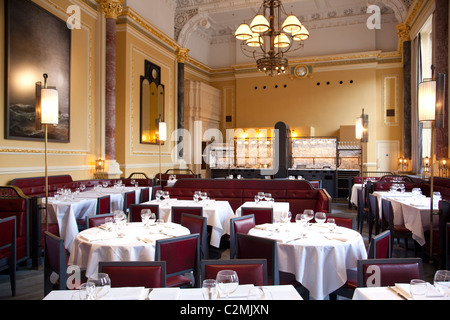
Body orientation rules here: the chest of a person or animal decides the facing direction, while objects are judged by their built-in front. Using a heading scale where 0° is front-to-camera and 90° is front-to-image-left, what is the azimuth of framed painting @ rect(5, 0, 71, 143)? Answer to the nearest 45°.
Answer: approximately 315°

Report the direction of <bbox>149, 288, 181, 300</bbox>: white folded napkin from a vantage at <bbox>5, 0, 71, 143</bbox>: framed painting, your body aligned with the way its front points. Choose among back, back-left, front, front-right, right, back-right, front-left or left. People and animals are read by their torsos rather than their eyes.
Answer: front-right

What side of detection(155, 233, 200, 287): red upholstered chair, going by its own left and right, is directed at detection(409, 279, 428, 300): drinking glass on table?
back

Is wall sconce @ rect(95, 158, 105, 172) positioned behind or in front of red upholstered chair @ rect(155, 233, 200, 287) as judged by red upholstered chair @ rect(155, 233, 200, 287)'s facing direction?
in front

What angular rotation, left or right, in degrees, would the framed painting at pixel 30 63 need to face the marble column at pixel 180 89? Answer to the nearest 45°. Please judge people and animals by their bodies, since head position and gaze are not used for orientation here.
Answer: approximately 90° to its left

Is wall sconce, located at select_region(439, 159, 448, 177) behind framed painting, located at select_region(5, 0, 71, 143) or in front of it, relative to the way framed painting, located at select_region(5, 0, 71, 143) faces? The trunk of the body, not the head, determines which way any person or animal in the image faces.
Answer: in front

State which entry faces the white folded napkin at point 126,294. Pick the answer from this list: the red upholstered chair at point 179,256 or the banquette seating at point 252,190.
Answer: the banquette seating

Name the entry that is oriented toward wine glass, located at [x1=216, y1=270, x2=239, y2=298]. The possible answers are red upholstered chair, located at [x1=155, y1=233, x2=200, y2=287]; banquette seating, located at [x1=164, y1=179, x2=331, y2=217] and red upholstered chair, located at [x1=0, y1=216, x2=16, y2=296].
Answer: the banquette seating
